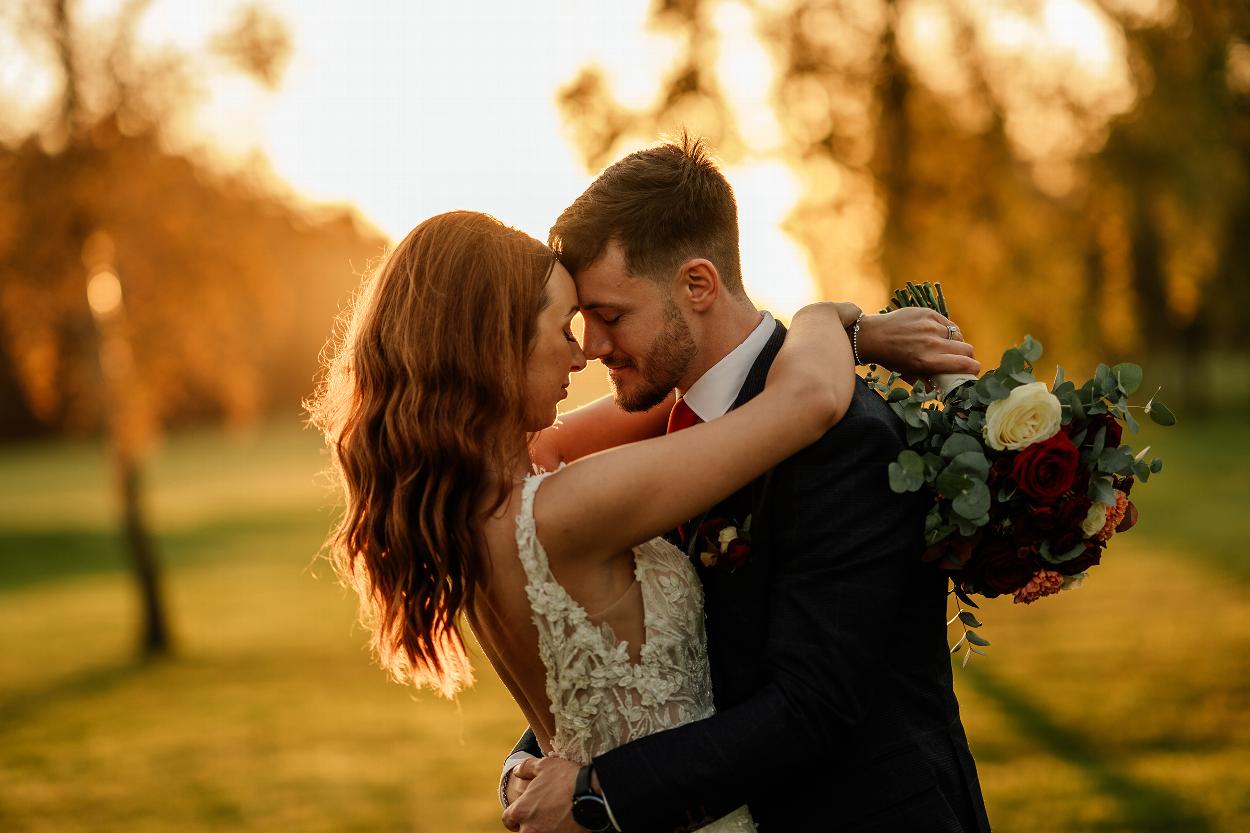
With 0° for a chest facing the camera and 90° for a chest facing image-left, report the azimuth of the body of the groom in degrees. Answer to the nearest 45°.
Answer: approximately 90°

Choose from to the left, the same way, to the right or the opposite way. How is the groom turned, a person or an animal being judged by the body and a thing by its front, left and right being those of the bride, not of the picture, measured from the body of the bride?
the opposite way

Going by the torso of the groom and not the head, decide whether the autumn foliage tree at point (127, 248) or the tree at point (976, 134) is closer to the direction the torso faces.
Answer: the autumn foliage tree

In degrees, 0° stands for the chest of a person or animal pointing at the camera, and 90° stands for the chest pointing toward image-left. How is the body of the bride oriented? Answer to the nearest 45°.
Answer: approximately 270°

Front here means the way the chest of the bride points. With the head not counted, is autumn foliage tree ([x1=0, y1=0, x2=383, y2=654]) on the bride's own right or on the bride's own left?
on the bride's own left

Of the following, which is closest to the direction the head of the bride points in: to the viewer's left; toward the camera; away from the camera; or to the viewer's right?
to the viewer's right

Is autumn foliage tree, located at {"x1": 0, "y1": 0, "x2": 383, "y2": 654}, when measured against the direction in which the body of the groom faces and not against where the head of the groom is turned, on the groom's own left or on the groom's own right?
on the groom's own right

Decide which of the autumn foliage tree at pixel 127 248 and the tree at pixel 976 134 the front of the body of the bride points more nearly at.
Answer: the tree
